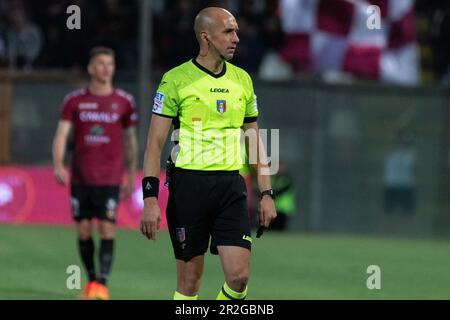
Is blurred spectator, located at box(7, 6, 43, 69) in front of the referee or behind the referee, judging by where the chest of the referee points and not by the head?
behind

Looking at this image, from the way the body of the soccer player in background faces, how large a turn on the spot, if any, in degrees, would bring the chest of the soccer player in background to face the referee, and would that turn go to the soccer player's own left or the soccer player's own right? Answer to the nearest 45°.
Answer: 0° — they already face them

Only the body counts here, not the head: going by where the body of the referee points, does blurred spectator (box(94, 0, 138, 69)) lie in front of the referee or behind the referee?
behind

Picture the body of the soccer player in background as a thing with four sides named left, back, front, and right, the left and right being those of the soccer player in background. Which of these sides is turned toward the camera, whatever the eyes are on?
front

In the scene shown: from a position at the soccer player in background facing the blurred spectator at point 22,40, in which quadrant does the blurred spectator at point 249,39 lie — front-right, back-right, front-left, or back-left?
front-right

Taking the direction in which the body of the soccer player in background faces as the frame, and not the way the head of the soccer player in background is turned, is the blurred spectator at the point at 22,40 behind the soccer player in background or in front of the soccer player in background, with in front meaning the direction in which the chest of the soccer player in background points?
behind

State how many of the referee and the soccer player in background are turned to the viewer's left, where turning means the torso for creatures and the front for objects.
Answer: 0
